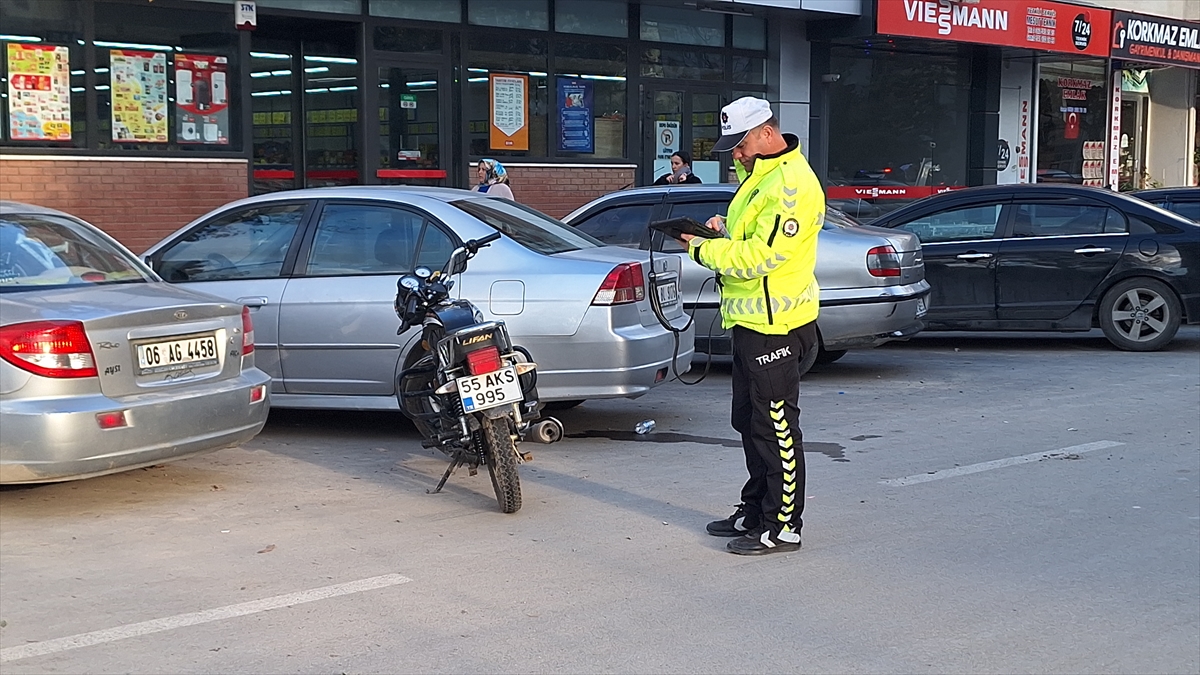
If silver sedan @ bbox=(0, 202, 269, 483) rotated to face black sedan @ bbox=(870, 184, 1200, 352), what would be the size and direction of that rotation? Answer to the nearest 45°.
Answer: approximately 90° to its right

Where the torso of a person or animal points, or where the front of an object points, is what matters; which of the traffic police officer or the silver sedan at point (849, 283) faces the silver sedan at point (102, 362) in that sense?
the traffic police officer

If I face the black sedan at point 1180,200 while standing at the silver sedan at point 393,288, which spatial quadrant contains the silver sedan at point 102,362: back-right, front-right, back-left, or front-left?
back-right

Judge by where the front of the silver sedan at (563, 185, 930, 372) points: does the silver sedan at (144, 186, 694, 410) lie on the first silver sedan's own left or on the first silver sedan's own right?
on the first silver sedan's own left

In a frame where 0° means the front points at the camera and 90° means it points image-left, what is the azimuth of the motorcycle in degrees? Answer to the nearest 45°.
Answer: approximately 135°

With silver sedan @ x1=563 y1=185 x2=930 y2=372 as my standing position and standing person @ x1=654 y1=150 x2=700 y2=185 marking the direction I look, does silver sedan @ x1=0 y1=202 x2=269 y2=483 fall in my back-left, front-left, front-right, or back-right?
back-left

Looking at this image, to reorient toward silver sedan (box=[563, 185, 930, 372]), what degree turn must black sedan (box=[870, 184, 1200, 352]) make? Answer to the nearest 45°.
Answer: approximately 45° to its left

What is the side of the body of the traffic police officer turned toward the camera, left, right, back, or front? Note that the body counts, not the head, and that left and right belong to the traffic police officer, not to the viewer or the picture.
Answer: left

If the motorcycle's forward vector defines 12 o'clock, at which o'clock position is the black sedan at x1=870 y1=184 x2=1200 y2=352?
The black sedan is roughly at 3 o'clock from the motorcycle.

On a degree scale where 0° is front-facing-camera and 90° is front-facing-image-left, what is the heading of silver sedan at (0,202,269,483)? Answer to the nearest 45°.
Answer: approximately 135°

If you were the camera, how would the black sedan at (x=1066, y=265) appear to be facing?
facing to the left of the viewer

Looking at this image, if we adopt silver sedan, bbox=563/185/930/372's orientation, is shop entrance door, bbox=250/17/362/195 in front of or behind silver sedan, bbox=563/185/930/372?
in front

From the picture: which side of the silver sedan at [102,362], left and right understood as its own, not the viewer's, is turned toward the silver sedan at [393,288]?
right
